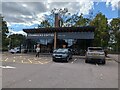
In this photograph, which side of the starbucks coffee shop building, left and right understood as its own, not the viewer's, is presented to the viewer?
front

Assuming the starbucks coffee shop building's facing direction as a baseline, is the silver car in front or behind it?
in front
